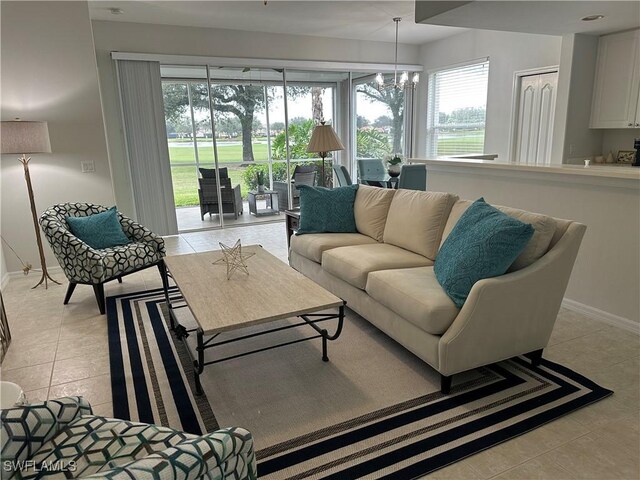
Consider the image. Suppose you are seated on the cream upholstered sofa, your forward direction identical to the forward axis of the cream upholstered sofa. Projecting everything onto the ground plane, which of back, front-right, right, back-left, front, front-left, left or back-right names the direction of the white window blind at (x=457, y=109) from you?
back-right

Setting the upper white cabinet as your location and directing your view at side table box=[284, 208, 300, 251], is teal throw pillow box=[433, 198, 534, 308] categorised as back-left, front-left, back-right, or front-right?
front-left

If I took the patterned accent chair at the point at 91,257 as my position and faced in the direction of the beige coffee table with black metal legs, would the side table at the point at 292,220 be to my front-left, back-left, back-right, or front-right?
front-left

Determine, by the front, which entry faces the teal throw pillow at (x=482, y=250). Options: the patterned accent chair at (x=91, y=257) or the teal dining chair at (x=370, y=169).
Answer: the patterned accent chair

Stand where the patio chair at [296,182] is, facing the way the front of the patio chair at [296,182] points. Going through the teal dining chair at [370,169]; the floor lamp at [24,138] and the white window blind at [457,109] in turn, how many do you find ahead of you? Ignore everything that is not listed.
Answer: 1

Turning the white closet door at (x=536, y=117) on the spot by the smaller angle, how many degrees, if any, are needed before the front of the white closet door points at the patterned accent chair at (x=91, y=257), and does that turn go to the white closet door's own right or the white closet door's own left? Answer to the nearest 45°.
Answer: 0° — it already faces it

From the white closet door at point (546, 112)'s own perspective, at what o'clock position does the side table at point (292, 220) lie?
The side table is roughly at 12 o'clock from the white closet door.

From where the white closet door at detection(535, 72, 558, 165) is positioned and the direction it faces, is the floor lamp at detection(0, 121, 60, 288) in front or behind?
in front

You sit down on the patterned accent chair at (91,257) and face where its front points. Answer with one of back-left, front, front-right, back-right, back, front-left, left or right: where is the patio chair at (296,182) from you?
left

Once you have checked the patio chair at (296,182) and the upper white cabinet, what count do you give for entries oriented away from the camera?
0

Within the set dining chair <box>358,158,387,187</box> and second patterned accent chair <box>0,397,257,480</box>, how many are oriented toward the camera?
0

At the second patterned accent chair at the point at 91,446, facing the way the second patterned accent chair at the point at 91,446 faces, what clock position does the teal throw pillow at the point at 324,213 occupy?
The teal throw pillow is roughly at 12 o'clock from the second patterned accent chair.

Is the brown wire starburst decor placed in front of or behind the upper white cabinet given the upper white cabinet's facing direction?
in front

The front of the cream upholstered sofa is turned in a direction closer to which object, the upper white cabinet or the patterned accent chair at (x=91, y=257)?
the patterned accent chair

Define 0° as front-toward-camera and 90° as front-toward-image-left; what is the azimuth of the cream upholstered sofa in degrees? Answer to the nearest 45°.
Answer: approximately 45°
